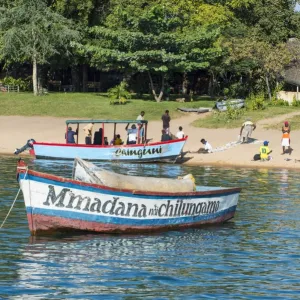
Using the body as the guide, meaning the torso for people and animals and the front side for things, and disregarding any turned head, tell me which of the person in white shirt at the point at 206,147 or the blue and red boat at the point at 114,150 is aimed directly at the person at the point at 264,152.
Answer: the blue and red boat

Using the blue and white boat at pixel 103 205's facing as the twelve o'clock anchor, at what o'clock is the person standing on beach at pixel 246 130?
The person standing on beach is roughly at 5 o'clock from the blue and white boat.

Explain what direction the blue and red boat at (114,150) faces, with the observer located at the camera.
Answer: facing to the right of the viewer

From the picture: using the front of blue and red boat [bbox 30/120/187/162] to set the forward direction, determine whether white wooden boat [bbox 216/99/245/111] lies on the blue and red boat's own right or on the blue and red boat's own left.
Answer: on the blue and red boat's own left

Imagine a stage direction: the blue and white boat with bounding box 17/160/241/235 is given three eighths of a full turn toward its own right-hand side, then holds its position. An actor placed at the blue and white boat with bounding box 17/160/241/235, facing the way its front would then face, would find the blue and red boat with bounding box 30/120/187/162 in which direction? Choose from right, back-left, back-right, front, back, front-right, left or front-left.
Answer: front

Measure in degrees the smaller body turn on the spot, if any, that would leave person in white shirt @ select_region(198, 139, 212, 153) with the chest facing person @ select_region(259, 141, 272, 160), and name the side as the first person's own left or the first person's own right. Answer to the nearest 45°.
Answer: approximately 135° to the first person's own left

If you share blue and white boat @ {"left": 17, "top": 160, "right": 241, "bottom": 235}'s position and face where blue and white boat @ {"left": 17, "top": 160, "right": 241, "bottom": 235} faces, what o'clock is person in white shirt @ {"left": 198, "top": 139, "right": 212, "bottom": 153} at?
The person in white shirt is roughly at 5 o'clock from the blue and white boat.
